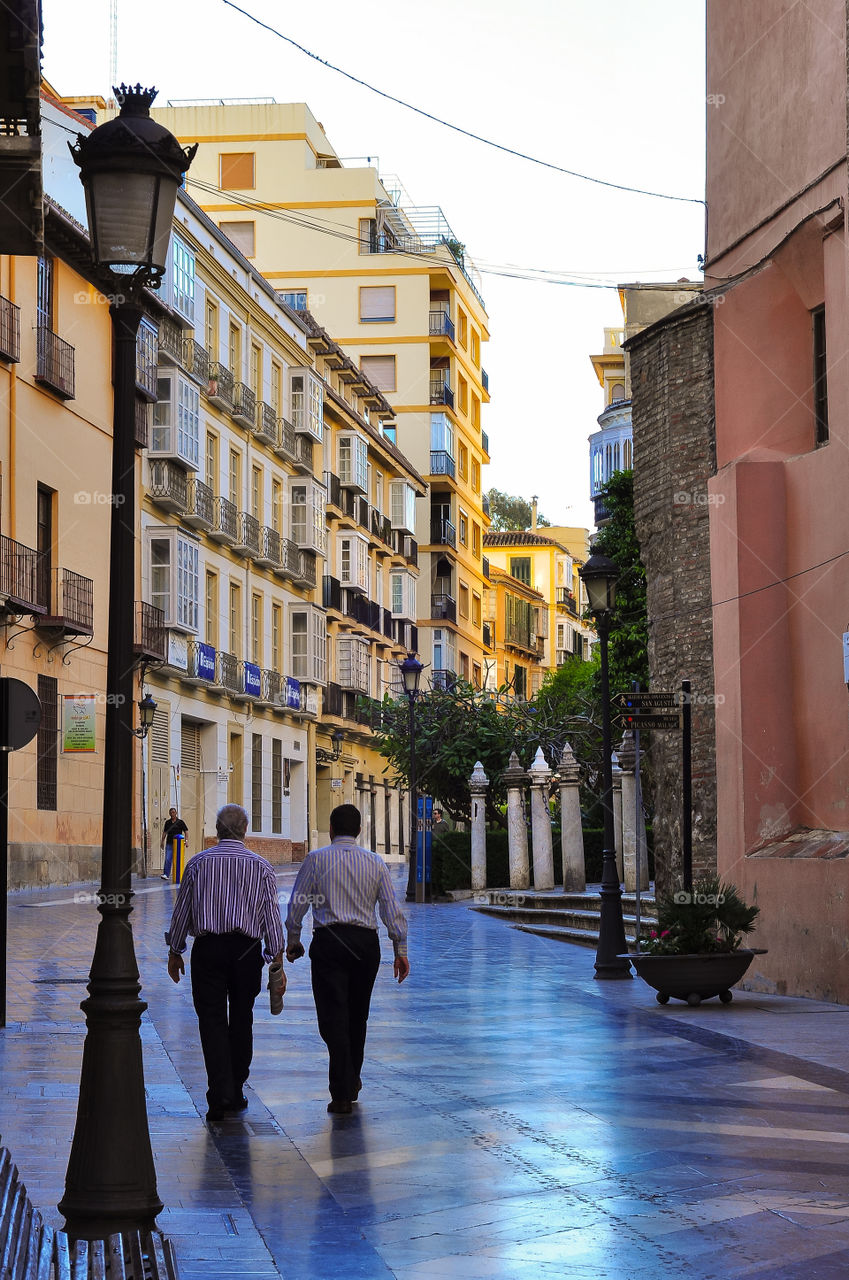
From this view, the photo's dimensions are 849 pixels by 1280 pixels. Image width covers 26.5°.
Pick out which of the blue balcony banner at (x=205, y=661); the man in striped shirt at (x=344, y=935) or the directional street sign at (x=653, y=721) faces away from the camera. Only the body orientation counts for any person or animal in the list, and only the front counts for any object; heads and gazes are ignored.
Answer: the man in striped shirt

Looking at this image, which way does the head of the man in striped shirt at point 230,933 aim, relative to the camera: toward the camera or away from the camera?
away from the camera

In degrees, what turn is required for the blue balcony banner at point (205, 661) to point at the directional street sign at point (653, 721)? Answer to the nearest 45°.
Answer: approximately 45° to its right

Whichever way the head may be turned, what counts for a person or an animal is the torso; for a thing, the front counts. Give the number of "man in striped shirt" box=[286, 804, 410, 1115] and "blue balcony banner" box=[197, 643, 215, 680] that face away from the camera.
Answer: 1

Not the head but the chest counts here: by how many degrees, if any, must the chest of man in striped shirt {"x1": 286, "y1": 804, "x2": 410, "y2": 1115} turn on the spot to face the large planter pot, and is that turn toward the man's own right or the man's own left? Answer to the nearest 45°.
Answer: approximately 45° to the man's own right

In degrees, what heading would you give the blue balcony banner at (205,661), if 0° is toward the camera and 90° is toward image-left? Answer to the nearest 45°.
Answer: approximately 315°

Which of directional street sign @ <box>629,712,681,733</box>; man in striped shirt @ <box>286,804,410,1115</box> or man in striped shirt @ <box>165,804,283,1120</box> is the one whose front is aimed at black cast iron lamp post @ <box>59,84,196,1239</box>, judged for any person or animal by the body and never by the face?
the directional street sign

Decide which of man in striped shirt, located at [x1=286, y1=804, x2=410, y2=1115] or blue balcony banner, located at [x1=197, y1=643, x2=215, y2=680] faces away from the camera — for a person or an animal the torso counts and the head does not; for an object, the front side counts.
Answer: the man in striped shirt

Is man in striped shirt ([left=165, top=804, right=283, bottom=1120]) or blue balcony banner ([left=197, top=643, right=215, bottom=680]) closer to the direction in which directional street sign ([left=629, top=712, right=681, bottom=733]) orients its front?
the man in striped shirt

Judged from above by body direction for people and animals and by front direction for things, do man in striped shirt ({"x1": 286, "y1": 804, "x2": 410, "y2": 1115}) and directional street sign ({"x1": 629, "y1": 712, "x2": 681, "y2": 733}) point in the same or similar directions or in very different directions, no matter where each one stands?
very different directions

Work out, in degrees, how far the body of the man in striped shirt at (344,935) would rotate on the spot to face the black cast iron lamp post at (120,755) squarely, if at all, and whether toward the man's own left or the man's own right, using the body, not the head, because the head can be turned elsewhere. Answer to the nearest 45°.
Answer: approximately 180°

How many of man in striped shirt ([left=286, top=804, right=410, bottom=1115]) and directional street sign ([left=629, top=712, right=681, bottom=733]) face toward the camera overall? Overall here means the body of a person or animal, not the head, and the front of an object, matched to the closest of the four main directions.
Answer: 1

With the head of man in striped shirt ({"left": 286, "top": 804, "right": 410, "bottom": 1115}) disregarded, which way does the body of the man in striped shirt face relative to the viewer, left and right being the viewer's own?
facing away from the viewer

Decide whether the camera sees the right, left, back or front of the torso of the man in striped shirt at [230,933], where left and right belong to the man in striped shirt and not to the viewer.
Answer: back

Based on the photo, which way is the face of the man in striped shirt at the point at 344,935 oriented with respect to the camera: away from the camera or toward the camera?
away from the camera
